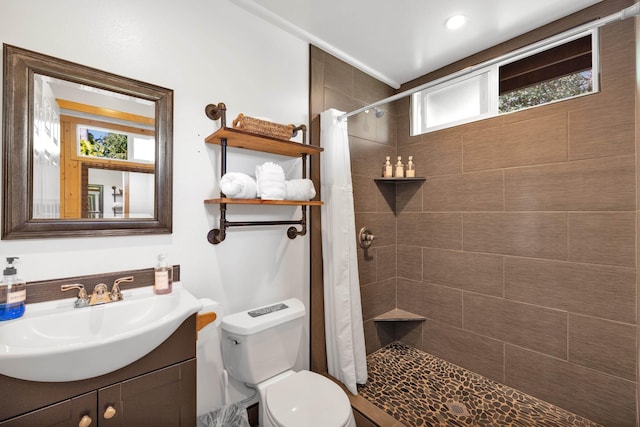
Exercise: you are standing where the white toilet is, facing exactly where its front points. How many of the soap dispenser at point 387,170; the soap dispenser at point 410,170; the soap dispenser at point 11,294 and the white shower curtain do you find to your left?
3

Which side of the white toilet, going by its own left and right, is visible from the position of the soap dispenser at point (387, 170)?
left

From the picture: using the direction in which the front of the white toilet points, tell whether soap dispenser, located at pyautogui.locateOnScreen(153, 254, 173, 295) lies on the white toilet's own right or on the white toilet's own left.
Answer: on the white toilet's own right

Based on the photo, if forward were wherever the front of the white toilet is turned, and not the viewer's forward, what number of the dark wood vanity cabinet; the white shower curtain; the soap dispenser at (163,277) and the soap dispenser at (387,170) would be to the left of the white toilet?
2

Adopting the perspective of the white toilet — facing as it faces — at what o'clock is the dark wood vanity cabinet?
The dark wood vanity cabinet is roughly at 3 o'clock from the white toilet.

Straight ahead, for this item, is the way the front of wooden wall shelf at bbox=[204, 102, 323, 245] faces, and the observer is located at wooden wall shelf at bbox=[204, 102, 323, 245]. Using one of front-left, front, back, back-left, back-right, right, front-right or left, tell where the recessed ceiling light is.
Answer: front-left

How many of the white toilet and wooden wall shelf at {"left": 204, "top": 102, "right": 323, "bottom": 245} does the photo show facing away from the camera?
0

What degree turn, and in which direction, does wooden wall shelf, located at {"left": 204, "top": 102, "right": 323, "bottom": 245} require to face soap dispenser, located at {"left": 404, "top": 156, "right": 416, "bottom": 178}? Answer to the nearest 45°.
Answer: approximately 90° to its left

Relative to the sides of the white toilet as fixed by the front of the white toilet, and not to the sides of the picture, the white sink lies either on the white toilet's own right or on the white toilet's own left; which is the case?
on the white toilet's own right
